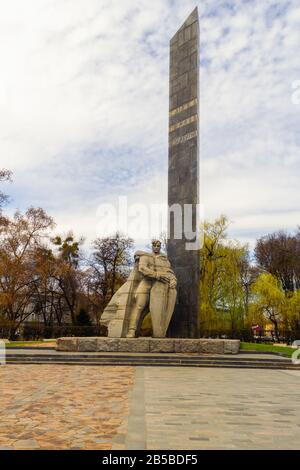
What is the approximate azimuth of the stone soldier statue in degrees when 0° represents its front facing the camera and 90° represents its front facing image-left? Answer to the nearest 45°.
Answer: approximately 0°

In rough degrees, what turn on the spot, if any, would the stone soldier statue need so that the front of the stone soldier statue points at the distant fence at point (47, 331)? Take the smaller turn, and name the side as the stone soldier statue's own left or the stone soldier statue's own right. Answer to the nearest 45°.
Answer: approximately 180°

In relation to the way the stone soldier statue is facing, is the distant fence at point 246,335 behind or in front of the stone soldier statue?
behind
